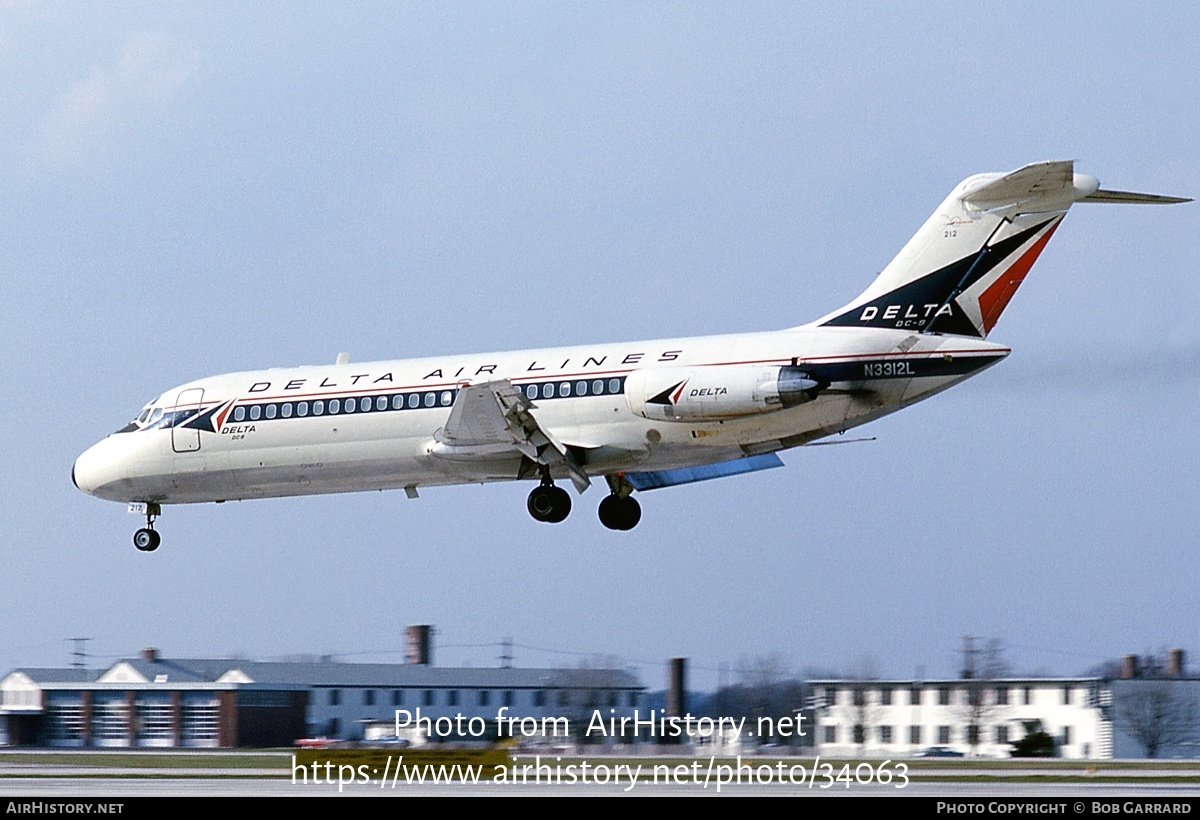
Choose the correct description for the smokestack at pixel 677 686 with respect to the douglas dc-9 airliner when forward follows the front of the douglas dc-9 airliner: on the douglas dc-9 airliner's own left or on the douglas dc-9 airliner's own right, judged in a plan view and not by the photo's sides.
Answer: on the douglas dc-9 airliner's own right

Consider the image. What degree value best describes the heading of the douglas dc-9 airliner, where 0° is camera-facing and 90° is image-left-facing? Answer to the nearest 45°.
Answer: approximately 90°
